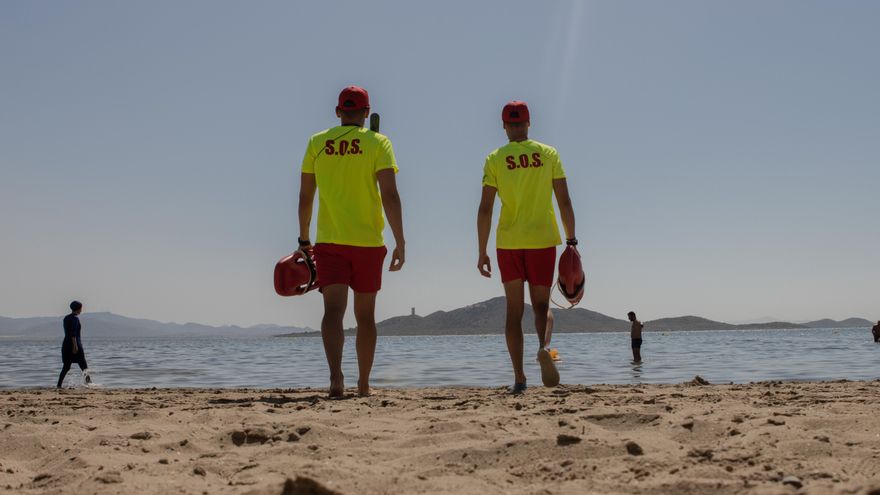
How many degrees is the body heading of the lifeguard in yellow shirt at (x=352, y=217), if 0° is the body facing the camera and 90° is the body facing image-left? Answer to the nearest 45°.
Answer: approximately 180°

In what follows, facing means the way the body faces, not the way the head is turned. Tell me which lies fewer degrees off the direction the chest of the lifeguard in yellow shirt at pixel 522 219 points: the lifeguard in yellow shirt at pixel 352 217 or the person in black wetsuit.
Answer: the person in black wetsuit

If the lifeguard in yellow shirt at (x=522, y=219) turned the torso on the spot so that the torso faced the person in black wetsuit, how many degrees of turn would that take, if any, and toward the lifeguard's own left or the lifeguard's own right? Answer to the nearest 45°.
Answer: approximately 45° to the lifeguard's own left

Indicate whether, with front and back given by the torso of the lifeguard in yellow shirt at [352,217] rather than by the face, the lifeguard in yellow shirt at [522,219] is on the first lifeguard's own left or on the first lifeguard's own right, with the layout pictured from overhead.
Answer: on the first lifeguard's own right

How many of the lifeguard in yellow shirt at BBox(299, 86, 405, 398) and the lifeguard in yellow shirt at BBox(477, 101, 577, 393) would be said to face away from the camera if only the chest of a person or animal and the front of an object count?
2

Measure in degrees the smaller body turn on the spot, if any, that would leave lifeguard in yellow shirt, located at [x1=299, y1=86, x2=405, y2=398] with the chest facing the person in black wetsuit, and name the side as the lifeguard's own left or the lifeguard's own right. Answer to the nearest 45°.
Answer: approximately 45° to the lifeguard's own left

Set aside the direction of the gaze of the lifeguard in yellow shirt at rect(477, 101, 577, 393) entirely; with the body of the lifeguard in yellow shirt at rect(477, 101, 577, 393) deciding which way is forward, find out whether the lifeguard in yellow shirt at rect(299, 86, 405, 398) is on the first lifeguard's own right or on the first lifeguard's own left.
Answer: on the first lifeguard's own left

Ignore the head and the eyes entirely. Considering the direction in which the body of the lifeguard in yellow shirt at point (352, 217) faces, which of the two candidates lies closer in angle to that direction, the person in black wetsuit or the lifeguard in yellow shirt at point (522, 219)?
the person in black wetsuit

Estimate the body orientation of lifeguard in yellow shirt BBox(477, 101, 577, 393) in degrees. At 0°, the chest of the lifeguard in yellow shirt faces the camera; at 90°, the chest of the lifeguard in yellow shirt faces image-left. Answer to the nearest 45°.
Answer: approximately 180°
